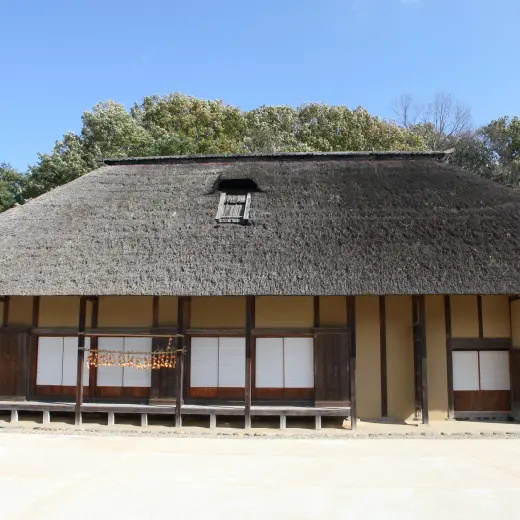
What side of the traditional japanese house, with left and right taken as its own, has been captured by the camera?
front

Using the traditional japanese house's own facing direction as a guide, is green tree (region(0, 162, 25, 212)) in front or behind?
behind

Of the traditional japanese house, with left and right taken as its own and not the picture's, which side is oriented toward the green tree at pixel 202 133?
back
